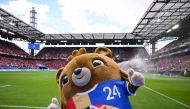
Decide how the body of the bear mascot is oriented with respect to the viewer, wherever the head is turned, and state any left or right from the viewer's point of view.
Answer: facing the viewer and to the left of the viewer
